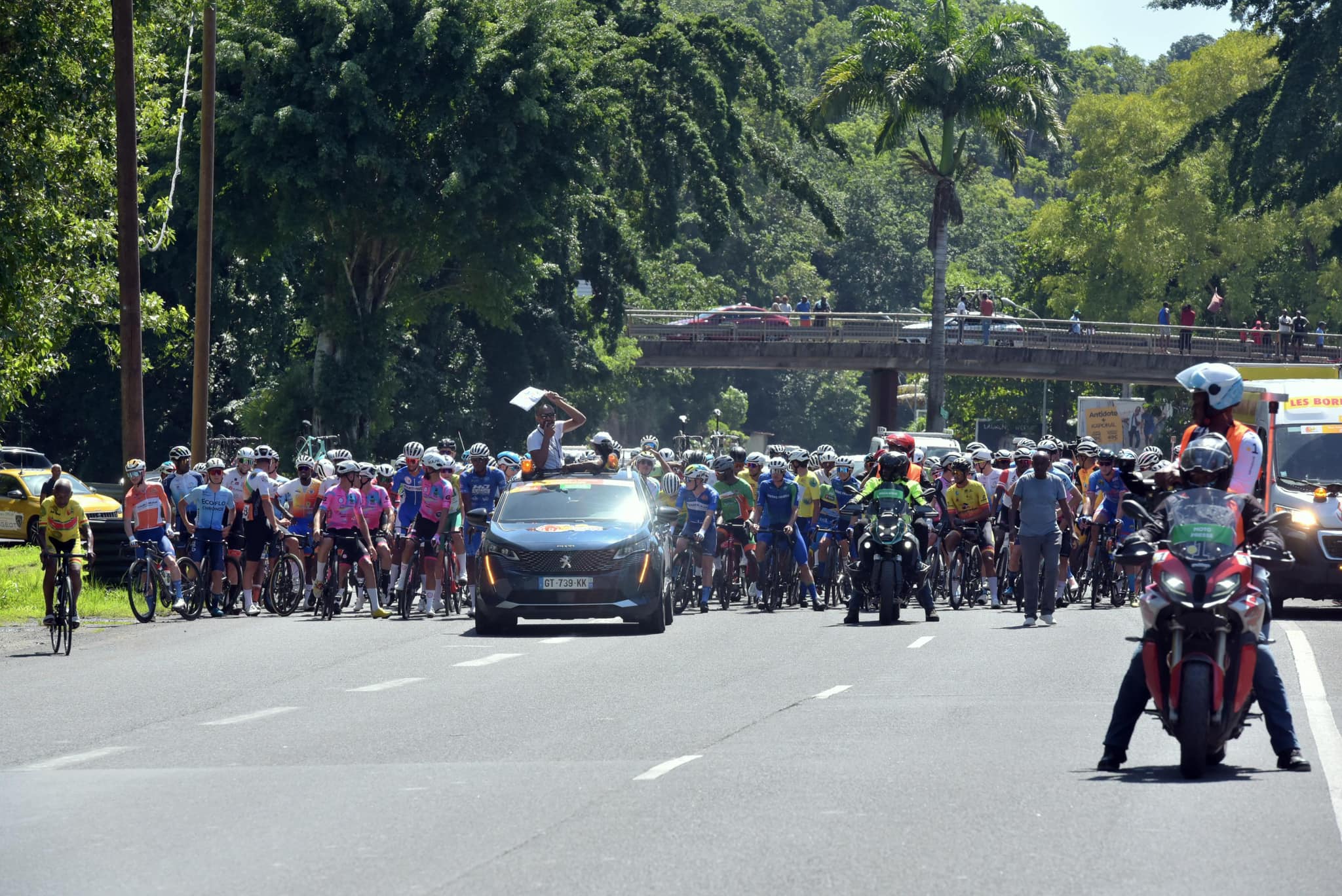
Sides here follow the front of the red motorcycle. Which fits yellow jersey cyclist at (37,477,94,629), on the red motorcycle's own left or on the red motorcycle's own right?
on the red motorcycle's own right

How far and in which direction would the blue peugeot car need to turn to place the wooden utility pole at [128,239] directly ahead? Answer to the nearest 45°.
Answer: approximately 135° to its right

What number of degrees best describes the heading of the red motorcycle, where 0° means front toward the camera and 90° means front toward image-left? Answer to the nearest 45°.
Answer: approximately 0°

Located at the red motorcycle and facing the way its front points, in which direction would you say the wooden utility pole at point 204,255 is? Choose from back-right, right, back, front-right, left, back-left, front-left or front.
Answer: back-right

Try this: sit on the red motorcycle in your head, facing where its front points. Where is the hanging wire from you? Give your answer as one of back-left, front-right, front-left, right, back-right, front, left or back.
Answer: back-right

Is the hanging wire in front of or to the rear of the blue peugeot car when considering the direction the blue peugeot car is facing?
to the rear

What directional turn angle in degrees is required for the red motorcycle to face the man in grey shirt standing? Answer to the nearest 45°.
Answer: approximately 180°

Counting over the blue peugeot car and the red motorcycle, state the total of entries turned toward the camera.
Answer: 2

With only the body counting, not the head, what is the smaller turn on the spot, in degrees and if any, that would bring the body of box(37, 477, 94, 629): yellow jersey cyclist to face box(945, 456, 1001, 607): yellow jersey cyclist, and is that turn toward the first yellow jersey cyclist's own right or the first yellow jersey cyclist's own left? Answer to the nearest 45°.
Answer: approximately 90° to the first yellow jersey cyclist's own left
